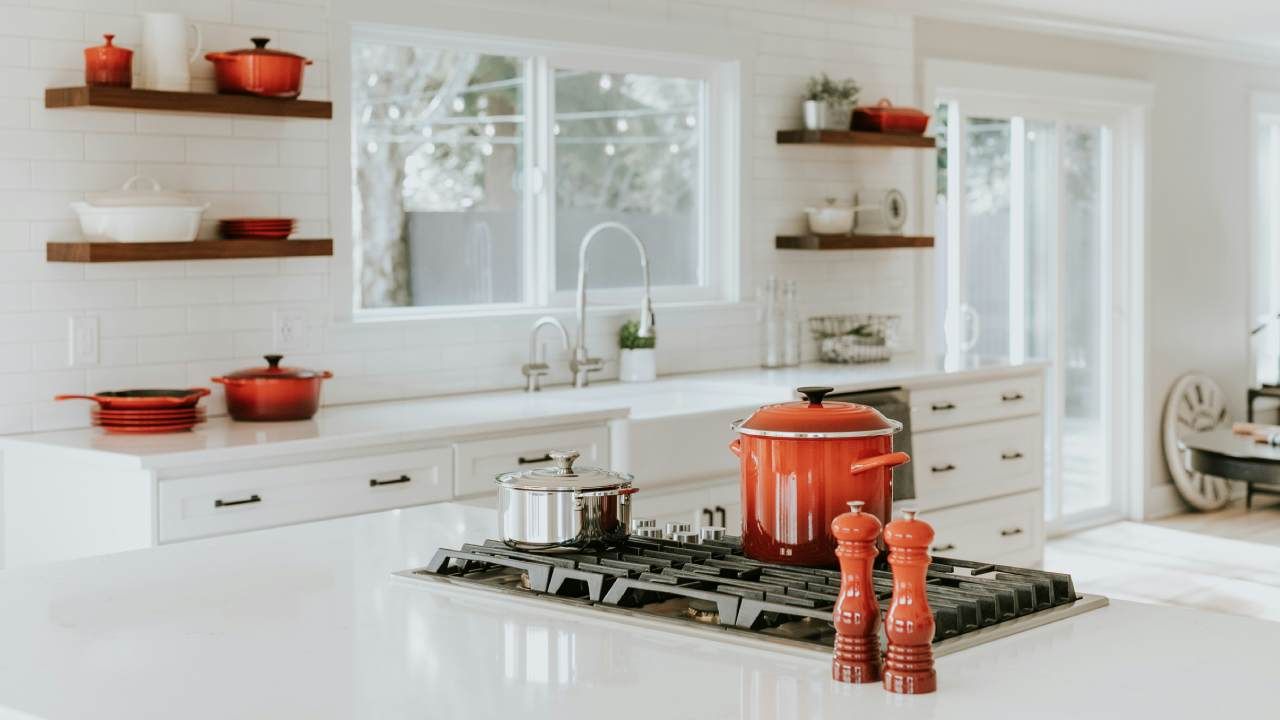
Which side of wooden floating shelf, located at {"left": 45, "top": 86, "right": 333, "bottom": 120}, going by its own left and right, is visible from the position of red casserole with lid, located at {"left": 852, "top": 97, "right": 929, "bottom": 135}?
left

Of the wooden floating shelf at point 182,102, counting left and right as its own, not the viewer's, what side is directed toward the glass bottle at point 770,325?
left

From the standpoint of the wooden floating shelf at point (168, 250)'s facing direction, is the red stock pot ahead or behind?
ahead

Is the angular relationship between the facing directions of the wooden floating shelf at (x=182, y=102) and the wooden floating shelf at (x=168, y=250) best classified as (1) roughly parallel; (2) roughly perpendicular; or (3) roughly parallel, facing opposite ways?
roughly parallel

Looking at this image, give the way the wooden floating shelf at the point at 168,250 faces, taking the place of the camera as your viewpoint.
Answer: facing the viewer and to the right of the viewer

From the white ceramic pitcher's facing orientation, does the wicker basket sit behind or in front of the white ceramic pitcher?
behind

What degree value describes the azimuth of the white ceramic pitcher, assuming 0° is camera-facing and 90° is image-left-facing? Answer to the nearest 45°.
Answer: approximately 90°
